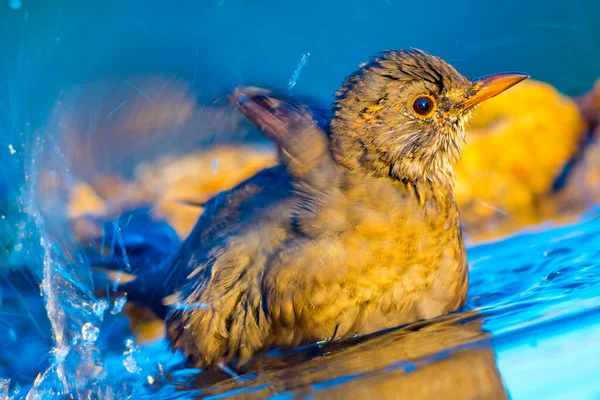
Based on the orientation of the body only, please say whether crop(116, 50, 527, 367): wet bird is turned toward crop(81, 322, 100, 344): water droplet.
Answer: no

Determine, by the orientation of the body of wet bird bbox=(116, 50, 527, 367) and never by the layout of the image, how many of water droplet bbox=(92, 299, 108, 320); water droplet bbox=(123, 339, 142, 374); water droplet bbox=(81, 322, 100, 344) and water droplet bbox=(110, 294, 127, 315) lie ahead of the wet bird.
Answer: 0

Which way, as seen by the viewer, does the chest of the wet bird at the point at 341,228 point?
to the viewer's right

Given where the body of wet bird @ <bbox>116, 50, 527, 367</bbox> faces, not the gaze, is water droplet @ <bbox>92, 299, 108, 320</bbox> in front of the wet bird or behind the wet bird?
behind

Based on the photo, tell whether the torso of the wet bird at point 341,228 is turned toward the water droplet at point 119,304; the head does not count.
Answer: no

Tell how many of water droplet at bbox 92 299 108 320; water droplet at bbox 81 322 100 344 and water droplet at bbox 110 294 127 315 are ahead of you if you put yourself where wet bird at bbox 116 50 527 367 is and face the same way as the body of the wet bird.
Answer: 0

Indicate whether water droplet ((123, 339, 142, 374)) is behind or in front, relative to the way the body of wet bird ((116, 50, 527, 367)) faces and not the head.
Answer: behind
